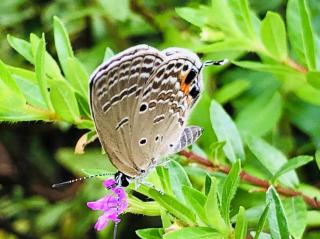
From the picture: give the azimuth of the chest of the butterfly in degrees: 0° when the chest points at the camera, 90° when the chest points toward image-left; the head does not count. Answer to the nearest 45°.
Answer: approximately 90°
